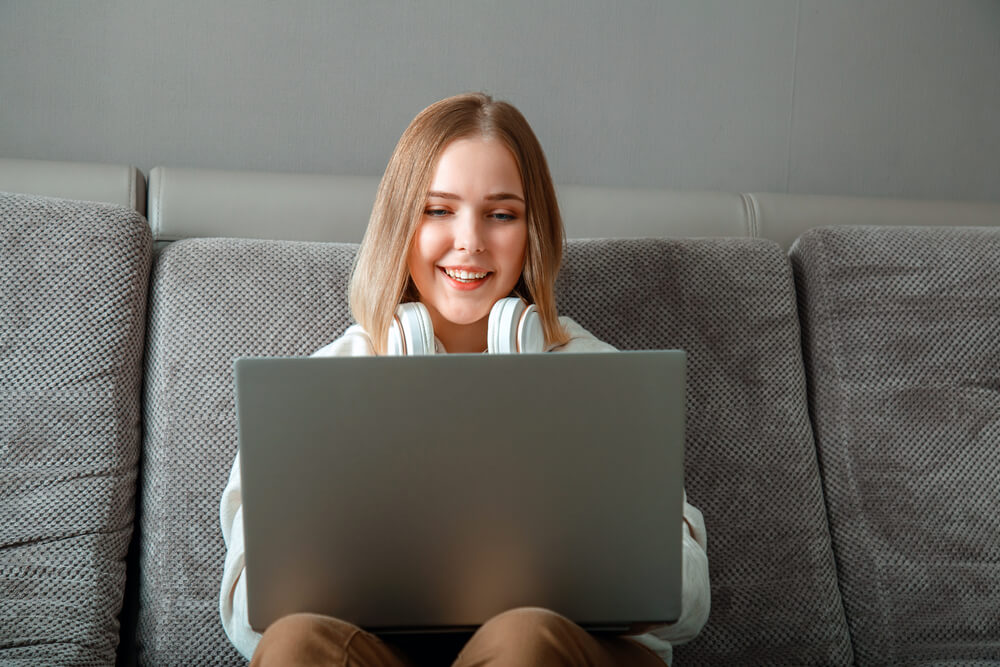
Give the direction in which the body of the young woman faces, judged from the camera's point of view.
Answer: toward the camera

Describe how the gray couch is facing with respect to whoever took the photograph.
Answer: facing the viewer
